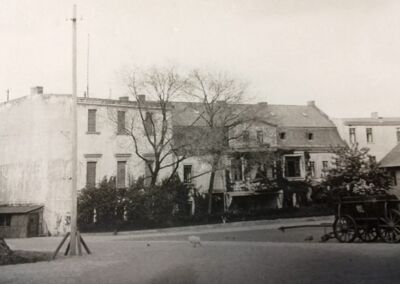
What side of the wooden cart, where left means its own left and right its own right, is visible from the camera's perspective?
left

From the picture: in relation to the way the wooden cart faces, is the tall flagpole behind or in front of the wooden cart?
in front

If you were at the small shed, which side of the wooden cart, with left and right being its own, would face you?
front

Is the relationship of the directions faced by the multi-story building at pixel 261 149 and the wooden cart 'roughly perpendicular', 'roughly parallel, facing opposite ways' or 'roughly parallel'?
roughly perpendicular

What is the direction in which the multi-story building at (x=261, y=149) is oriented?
toward the camera

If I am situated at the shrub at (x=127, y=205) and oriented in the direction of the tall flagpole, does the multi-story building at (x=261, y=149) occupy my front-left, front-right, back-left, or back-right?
back-left

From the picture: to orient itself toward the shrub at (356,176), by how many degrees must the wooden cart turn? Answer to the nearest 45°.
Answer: approximately 90° to its right

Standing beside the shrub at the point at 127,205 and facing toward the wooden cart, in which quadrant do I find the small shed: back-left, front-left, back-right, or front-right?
back-right

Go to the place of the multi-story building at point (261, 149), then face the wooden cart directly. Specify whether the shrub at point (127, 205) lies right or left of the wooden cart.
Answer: right

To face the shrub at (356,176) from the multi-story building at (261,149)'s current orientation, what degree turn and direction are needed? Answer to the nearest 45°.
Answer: approximately 45° to its left

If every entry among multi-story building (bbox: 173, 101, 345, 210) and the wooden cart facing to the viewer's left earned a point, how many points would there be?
1

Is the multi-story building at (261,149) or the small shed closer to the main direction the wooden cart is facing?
the small shed

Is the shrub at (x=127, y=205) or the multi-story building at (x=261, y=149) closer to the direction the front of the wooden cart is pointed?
the shrub
